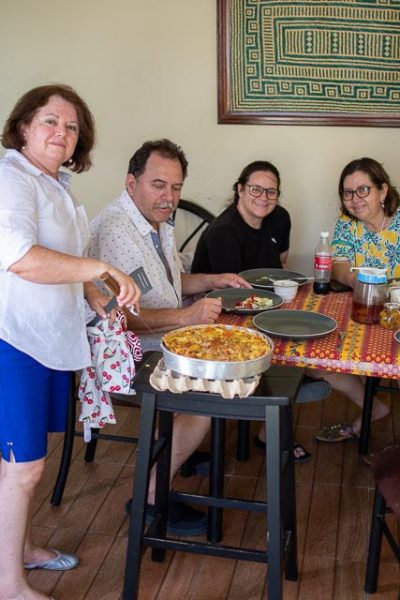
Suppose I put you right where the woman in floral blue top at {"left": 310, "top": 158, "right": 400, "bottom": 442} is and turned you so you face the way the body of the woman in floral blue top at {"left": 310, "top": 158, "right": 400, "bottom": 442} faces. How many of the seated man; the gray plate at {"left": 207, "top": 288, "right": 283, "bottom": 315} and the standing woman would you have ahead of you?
3

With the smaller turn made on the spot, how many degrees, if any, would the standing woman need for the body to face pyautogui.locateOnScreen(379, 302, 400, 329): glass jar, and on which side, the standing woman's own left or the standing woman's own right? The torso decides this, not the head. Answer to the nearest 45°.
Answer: approximately 45° to the standing woman's own left

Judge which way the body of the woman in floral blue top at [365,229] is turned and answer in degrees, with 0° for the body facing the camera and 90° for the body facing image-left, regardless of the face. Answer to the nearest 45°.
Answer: approximately 45°

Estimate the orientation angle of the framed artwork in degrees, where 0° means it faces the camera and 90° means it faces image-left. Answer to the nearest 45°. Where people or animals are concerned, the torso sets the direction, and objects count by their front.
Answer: approximately 0°

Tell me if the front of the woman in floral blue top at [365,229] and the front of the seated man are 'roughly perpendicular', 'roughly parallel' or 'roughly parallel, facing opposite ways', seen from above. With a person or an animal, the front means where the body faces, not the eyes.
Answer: roughly perpendicular

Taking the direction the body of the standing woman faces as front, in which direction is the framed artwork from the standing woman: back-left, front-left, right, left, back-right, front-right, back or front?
left

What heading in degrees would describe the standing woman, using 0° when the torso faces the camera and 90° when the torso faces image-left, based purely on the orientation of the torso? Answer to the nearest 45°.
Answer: approximately 315°

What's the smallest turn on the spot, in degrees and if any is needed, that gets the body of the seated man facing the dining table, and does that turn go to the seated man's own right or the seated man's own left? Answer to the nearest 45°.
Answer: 0° — they already face it

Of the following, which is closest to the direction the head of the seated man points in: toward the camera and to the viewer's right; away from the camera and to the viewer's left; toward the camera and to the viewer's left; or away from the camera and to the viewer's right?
toward the camera and to the viewer's right

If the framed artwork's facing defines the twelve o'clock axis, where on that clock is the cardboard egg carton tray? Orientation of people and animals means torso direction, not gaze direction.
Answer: The cardboard egg carton tray is roughly at 12 o'clock from the framed artwork.
